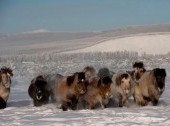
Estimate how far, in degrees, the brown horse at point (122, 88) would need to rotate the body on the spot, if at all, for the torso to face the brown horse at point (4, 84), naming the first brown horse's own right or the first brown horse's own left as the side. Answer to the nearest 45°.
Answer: approximately 135° to the first brown horse's own right

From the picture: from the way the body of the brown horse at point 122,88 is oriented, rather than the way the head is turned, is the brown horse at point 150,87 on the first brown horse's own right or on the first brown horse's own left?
on the first brown horse's own left

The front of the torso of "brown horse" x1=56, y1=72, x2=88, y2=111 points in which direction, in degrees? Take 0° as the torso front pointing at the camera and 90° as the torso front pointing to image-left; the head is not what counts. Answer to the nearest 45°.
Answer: approximately 315°

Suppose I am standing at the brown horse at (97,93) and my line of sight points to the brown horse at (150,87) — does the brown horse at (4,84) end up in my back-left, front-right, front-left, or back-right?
back-left

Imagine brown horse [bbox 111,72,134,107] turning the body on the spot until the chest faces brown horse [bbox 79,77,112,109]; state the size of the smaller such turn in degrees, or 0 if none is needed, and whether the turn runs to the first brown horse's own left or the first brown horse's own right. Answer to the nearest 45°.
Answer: approximately 90° to the first brown horse's own right
